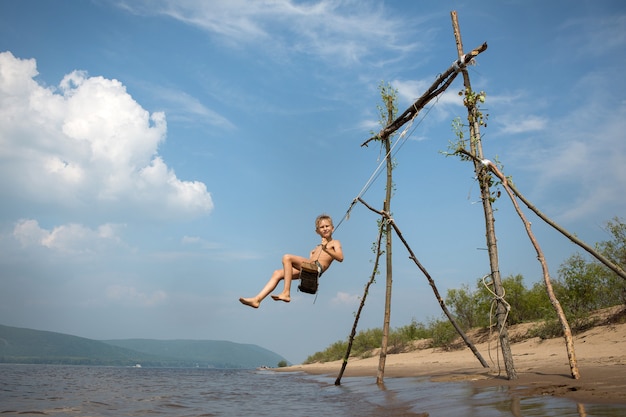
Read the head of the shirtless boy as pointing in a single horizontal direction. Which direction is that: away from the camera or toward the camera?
toward the camera

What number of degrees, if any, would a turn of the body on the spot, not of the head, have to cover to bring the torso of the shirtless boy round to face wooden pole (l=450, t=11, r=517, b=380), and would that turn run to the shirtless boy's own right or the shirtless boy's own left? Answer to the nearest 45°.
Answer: approximately 135° to the shirtless boy's own left

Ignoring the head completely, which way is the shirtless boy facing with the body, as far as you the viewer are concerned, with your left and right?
facing the viewer and to the left of the viewer

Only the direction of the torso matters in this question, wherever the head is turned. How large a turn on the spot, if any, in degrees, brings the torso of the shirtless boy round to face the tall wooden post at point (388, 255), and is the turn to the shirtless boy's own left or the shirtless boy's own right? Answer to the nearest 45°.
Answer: approximately 180°

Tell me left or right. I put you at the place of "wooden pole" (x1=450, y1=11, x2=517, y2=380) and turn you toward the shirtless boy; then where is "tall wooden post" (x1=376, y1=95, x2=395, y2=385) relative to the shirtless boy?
right
